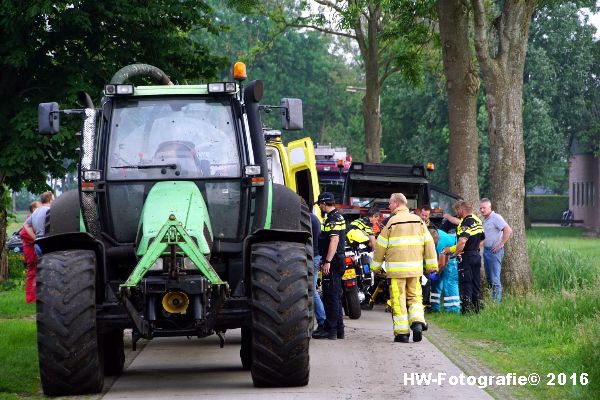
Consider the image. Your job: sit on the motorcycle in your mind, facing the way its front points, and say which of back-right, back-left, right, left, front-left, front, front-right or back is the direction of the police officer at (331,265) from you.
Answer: back

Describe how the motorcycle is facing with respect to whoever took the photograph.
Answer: facing away from the viewer

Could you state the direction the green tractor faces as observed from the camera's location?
facing the viewer

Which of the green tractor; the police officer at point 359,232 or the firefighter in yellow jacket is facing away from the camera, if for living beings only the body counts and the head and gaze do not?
the firefighter in yellow jacket

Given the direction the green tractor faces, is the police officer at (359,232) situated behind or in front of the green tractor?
behind

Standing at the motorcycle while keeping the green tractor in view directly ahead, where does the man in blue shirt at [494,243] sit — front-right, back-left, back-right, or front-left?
back-left

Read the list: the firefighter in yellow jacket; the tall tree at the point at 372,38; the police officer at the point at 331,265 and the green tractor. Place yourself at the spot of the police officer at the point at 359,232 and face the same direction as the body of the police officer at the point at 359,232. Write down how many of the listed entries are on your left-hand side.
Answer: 1
